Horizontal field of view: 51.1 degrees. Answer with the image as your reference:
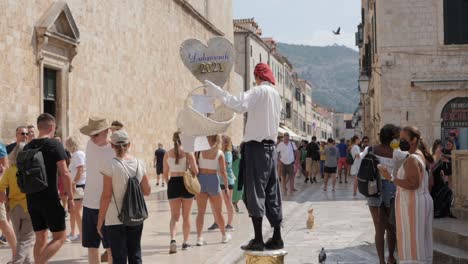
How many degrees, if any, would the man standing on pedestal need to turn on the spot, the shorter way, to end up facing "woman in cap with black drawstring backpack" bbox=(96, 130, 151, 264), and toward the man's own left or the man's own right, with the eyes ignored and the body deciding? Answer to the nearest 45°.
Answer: approximately 45° to the man's own left

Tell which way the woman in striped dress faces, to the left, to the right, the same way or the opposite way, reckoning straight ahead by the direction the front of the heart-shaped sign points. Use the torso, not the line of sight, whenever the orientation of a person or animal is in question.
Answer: to the right

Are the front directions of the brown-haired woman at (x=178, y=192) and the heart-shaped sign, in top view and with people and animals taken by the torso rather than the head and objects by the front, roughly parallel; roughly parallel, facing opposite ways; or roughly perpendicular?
roughly parallel, facing opposite ways

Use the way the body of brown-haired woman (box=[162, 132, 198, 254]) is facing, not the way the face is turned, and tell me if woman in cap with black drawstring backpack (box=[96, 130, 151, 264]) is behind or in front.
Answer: behind

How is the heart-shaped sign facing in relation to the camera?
toward the camera

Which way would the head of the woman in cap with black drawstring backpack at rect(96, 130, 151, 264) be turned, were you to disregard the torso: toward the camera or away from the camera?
away from the camera

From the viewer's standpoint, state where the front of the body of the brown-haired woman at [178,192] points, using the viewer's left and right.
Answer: facing away from the viewer

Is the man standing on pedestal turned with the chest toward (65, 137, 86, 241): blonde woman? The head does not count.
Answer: yes

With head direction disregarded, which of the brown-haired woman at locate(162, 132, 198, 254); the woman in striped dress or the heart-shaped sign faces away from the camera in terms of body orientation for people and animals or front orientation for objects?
the brown-haired woman

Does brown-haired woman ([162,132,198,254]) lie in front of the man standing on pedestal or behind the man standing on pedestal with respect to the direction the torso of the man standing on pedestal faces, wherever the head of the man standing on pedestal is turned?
in front

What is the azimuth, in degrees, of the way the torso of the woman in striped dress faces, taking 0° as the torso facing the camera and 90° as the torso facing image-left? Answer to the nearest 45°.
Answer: approximately 90°

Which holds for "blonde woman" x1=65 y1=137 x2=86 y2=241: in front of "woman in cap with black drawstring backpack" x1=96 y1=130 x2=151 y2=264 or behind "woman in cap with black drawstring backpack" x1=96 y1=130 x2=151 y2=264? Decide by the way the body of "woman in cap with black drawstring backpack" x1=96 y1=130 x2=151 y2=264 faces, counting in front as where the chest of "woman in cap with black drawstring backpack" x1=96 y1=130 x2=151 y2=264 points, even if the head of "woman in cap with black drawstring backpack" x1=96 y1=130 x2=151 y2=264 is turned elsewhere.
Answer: in front
